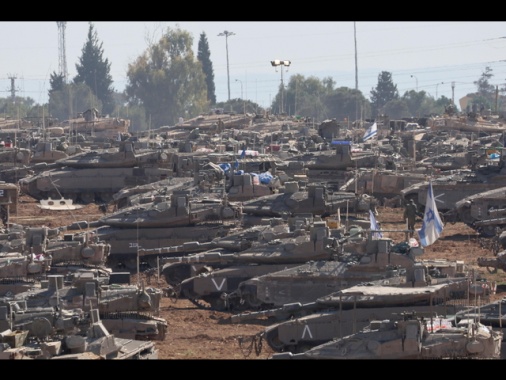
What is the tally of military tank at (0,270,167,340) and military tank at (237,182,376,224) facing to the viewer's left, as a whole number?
2

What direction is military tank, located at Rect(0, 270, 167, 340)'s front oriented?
to the viewer's left

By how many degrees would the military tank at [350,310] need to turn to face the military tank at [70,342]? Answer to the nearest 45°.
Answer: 0° — it already faces it

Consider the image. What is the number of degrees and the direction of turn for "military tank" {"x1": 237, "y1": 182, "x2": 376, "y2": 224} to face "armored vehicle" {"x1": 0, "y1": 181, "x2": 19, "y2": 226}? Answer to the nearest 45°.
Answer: approximately 45° to its right

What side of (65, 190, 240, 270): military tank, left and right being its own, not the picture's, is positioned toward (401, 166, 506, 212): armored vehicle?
back

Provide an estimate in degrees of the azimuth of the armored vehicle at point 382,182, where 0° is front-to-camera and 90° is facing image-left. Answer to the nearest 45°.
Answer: approximately 90°

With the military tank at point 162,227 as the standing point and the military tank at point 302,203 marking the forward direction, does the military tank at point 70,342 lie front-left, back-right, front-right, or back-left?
back-right

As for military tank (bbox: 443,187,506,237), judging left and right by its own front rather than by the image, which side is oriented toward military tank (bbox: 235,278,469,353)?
left

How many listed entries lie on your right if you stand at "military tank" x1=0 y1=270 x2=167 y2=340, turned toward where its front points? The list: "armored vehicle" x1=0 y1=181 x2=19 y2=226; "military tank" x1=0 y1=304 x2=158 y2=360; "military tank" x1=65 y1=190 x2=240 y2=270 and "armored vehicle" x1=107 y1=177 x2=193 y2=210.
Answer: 3
